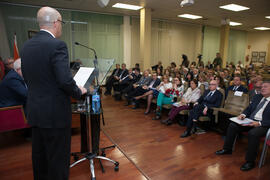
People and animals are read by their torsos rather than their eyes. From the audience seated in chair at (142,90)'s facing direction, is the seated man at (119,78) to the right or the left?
on their right

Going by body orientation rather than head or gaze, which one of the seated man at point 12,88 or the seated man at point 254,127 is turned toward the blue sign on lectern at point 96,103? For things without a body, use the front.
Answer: the seated man at point 254,127

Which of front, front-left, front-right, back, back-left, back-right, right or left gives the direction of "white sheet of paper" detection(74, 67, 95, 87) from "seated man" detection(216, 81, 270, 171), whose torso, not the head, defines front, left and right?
front

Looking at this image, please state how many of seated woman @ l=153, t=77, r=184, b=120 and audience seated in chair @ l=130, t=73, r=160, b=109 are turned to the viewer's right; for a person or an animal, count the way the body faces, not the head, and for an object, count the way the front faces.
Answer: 0

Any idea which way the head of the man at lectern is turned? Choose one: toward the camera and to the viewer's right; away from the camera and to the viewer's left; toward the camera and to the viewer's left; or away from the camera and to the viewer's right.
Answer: away from the camera and to the viewer's right

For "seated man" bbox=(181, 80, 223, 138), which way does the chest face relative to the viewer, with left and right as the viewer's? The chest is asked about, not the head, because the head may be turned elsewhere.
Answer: facing the viewer and to the left of the viewer

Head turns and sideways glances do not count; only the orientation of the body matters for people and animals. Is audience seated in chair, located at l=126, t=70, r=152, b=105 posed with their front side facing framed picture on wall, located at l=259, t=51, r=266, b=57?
no

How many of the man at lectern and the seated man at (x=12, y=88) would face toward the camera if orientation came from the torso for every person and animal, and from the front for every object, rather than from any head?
0

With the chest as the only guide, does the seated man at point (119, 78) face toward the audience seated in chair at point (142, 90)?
no

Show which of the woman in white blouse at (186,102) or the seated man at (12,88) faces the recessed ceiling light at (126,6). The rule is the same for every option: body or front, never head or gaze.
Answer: the seated man

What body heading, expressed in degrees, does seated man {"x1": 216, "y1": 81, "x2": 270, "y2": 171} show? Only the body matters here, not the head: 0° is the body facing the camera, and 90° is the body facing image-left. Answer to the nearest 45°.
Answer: approximately 45°

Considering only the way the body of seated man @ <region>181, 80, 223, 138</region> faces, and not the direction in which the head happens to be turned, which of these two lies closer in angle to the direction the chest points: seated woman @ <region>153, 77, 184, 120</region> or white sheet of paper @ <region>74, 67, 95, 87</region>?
the white sheet of paper

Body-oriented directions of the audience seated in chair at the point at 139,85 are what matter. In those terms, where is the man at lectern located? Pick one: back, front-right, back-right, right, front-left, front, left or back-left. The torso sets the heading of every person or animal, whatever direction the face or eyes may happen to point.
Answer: front-left

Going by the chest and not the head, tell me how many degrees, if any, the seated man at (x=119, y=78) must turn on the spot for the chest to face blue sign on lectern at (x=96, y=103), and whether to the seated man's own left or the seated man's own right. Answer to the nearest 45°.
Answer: approximately 45° to the seated man's own left

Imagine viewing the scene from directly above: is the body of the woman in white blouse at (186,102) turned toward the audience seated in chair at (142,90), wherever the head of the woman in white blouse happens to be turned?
no

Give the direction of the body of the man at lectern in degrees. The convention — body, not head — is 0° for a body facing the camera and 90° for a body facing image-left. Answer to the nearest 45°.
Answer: approximately 225°
